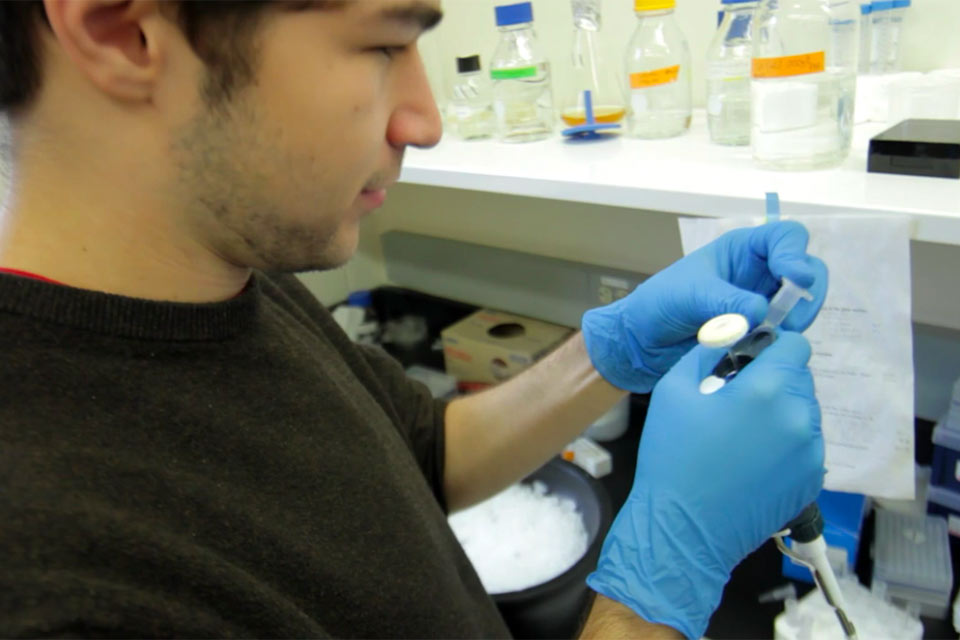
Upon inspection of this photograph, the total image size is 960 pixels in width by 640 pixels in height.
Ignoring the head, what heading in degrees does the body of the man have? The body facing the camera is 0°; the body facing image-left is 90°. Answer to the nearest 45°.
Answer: approximately 270°

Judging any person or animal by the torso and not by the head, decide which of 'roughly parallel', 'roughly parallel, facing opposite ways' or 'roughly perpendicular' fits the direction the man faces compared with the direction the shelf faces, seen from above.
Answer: roughly perpendicular

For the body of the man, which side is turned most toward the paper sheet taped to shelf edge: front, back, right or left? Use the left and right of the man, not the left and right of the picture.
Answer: front

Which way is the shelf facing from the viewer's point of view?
toward the camera

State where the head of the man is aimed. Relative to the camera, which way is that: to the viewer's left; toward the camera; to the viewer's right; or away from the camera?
to the viewer's right

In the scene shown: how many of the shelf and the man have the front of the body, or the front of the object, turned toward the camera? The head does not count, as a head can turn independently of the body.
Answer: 1

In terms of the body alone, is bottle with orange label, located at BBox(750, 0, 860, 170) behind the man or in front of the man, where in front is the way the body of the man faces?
in front
